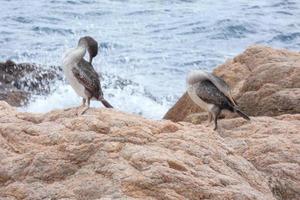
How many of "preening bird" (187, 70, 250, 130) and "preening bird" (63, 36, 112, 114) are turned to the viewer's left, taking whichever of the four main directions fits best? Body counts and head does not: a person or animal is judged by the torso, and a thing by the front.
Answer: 2

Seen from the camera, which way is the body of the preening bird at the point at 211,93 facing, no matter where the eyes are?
to the viewer's left

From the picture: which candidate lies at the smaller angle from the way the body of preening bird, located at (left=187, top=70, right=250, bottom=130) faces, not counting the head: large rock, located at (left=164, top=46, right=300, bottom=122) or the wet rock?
the wet rock

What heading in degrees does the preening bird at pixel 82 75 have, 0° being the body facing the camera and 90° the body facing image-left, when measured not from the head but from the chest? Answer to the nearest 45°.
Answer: approximately 90°

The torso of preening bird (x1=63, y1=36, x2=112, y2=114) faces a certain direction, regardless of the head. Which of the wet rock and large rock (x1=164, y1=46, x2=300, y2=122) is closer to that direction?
the wet rock

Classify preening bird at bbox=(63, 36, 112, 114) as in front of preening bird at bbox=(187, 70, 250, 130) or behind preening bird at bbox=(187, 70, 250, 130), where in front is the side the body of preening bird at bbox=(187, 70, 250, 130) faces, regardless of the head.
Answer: in front

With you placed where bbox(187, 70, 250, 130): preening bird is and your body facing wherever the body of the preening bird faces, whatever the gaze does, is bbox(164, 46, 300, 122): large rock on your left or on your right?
on your right

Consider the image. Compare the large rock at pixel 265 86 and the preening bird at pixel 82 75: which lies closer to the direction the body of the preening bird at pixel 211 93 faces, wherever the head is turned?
the preening bird
